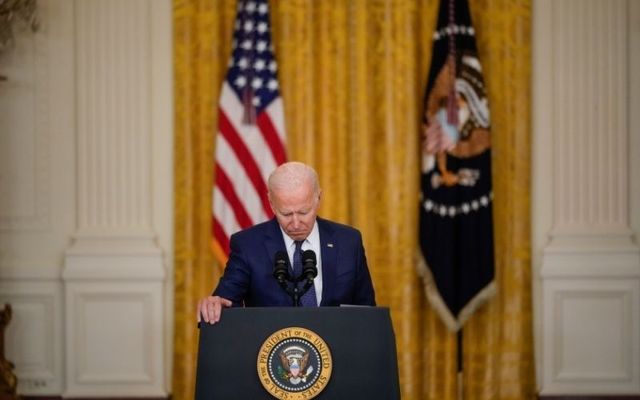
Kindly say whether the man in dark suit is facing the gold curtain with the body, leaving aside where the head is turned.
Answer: no

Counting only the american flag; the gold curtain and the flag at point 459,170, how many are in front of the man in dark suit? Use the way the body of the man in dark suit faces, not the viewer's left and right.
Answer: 0

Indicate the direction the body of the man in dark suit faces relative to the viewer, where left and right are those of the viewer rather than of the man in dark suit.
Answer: facing the viewer

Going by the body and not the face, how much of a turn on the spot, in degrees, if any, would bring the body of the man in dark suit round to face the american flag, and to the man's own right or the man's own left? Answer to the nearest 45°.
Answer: approximately 180°

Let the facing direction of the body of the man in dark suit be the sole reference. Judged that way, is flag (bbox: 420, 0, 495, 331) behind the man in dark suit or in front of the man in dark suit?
behind

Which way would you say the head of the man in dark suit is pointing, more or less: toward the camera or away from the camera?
toward the camera
